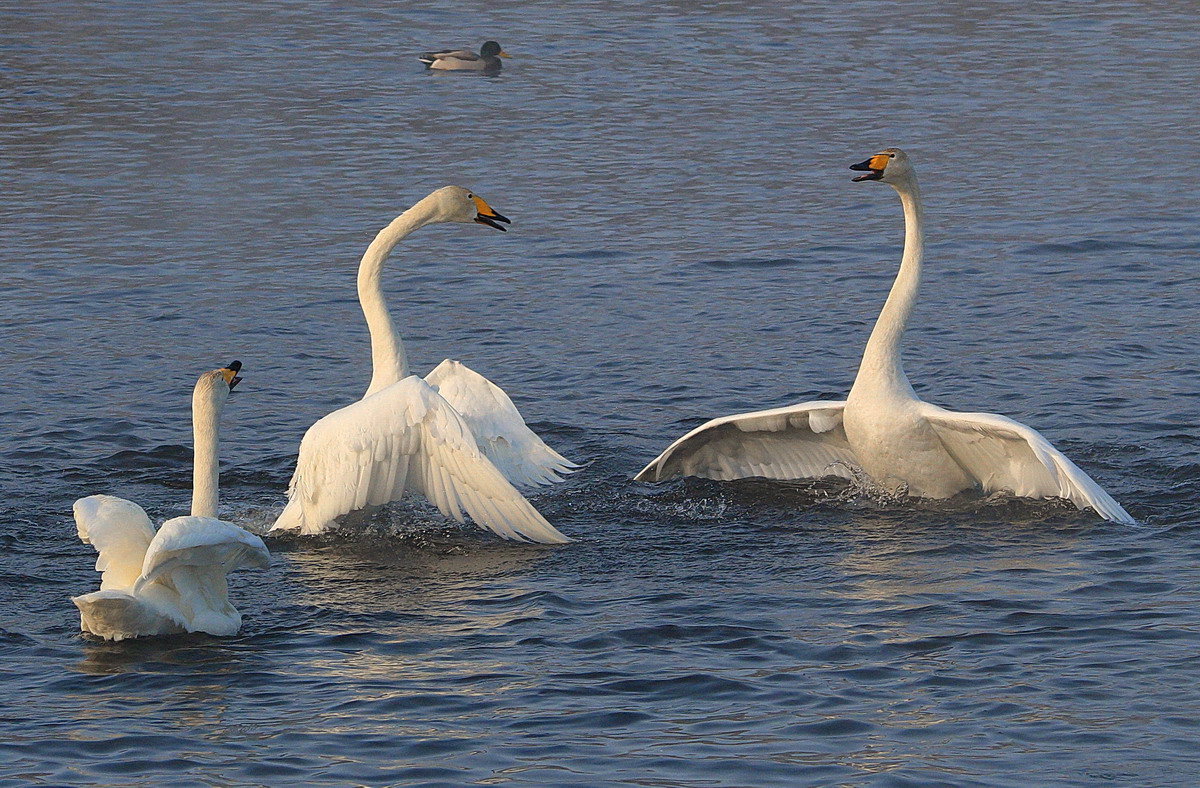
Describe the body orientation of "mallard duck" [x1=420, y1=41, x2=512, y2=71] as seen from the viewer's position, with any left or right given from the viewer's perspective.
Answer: facing to the right of the viewer

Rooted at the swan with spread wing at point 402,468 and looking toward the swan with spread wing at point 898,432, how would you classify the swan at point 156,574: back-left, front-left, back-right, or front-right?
back-right

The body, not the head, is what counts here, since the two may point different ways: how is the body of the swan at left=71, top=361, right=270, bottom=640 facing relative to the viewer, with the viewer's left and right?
facing away from the viewer and to the right of the viewer

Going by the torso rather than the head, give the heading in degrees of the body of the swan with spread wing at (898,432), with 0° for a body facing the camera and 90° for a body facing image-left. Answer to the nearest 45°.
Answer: approximately 45°

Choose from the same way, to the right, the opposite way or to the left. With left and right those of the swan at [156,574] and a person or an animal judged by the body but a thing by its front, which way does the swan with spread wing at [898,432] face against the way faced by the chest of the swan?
the opposite way
